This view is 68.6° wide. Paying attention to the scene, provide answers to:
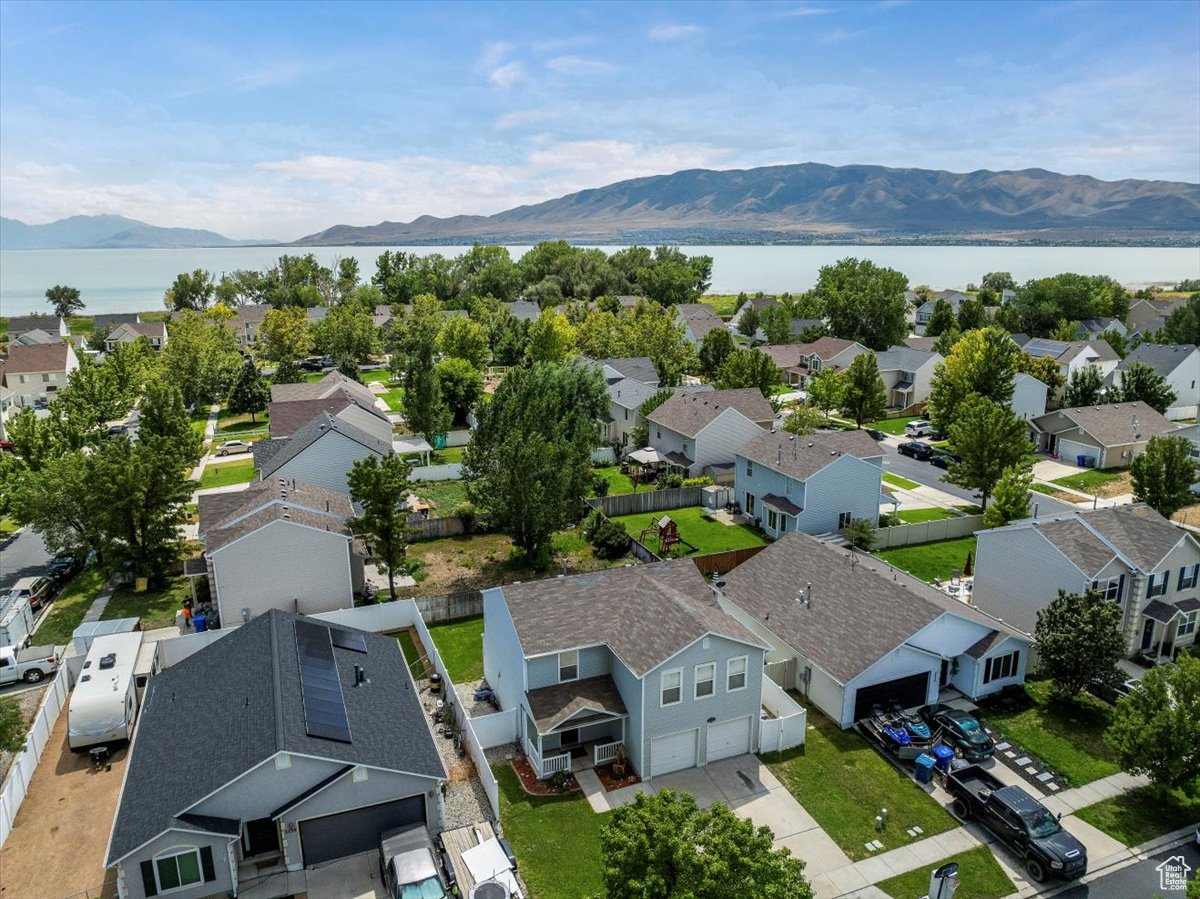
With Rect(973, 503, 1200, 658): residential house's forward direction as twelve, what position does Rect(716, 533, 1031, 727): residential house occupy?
Rect(716, 533, 1031, 727): residential house is roughly at 3 o'clock from Rect(973, 503, 1200, 658): residential house.

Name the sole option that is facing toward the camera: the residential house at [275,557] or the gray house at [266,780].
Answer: the gray house

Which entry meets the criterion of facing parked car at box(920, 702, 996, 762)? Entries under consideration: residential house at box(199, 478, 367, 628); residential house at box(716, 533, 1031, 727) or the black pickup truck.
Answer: residential house at box(716, 533, 1031, 727)

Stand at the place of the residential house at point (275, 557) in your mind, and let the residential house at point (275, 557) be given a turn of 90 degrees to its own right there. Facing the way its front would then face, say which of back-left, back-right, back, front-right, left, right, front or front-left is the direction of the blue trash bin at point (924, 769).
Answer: back-right

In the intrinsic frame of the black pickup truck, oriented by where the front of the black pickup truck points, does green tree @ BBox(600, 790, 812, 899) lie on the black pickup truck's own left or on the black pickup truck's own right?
on the black pickup truck's own right

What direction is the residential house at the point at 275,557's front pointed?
to the viewer's left

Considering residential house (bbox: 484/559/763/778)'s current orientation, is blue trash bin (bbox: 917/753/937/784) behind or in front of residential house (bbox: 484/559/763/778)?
in front

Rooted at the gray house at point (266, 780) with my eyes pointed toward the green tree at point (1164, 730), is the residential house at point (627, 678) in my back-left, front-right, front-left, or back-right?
front-left

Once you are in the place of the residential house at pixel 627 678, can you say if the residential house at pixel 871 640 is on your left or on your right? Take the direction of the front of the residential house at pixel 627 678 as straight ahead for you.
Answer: on your left

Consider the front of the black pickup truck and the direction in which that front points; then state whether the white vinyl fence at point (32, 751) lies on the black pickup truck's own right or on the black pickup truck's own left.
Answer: on the black pickup truck's own right

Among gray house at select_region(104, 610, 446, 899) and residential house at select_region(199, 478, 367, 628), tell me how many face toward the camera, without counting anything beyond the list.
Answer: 1

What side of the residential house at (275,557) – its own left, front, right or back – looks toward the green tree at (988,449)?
back

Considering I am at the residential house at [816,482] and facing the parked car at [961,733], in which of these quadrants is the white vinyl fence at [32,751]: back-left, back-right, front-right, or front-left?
front-right

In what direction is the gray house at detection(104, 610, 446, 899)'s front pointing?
toward the camera

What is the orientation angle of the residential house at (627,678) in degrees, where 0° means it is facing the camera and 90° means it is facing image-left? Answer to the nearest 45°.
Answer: approximately 315°

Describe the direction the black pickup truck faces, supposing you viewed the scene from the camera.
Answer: facing the viewer and to the right of the viewer
